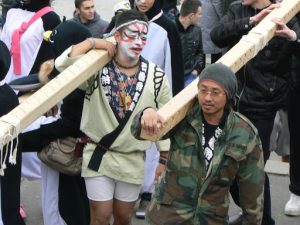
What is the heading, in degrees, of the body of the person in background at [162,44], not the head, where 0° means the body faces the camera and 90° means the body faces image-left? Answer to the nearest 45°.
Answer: approximately 45°

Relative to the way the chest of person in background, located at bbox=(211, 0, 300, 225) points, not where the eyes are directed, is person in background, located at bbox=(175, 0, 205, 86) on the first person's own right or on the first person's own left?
on the first person's own right

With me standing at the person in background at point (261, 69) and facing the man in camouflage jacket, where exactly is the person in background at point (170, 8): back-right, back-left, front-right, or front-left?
back-right

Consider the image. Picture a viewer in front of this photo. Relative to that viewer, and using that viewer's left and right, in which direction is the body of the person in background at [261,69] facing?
facing the viewer and to the left of the viewer

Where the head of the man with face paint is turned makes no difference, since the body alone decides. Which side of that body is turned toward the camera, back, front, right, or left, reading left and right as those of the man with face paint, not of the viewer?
front

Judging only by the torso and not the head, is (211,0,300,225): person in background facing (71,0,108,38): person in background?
no

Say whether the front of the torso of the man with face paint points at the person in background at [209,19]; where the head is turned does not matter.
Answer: no

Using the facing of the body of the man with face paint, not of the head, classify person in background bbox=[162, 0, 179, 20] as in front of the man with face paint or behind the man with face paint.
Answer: behind

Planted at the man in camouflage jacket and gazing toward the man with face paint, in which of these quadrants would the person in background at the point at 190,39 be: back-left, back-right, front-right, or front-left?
front-right

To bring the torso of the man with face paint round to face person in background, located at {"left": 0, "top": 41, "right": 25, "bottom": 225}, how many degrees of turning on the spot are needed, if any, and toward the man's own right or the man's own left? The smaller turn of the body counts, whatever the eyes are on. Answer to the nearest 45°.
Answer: approximately 45° to the man's own right

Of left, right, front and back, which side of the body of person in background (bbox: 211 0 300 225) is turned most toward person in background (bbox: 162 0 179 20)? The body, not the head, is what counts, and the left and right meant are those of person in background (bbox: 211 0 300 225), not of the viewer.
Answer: right

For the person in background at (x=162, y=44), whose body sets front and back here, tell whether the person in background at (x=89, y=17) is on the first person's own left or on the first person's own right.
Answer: on the first person's own right

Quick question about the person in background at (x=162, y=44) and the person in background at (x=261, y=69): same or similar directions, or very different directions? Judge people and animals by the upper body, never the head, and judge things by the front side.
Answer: same or similar directions

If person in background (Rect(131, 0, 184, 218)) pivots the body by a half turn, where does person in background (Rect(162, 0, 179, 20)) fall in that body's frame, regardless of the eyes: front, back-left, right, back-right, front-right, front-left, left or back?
front-left

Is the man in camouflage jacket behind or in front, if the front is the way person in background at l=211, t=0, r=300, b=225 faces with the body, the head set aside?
in front

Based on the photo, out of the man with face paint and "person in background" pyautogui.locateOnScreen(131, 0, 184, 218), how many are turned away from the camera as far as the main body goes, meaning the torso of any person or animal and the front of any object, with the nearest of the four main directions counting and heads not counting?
0

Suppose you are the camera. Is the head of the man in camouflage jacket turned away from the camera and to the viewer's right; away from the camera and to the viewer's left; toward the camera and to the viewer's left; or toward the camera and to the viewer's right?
toward the camera and to the viewer's left

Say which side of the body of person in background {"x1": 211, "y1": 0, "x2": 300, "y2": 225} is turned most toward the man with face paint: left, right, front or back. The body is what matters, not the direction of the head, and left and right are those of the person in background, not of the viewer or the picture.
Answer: front
